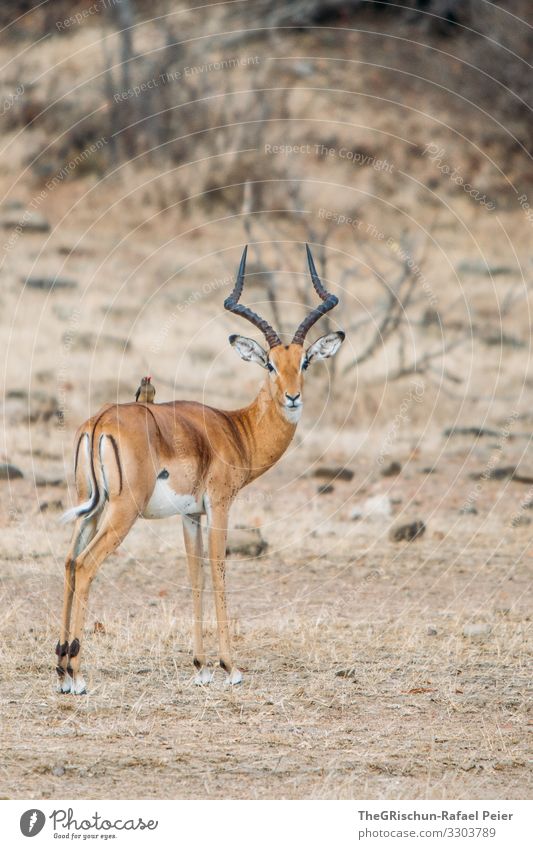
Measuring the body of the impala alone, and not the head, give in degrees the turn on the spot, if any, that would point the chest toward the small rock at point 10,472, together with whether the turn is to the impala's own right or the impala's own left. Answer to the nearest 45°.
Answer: approximately 45° to the impala's own left

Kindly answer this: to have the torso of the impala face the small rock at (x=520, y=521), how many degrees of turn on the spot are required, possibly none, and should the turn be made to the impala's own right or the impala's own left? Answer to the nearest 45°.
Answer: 0° — it already faces it

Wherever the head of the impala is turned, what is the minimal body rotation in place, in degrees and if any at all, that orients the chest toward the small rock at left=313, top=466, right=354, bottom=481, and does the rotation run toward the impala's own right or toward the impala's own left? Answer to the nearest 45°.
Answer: approximately 45° to the impala's own left

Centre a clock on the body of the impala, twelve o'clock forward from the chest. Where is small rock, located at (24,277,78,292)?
The small rock is roughly at 10 o'clock from the impala.

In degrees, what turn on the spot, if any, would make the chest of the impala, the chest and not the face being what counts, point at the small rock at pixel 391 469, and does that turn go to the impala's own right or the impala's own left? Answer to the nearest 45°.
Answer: approximately 45° to the impala's own left

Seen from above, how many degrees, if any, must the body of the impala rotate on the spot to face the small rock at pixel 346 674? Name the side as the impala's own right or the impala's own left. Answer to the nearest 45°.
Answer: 0° — it already faces it

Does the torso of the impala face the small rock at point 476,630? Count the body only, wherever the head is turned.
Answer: yes

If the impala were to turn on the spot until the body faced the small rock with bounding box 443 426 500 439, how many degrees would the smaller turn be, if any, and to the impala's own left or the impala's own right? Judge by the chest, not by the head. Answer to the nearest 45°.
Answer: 0° — it already faces it

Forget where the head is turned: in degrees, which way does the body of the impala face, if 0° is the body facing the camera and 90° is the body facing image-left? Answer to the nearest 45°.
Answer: approximately 225°
